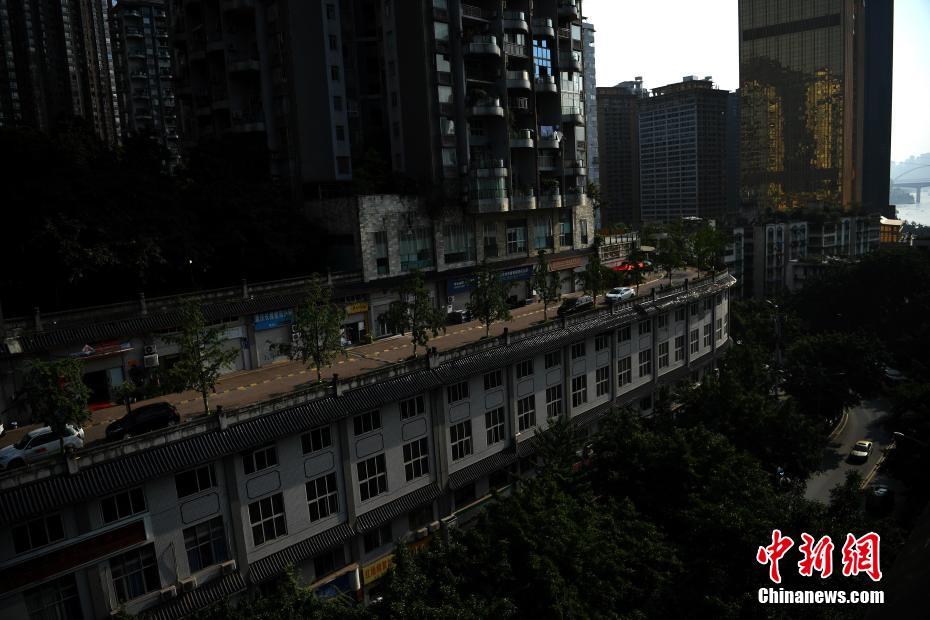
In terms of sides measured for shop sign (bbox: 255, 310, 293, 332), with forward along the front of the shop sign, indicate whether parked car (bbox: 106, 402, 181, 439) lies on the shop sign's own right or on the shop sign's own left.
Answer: on the shop sign's own right

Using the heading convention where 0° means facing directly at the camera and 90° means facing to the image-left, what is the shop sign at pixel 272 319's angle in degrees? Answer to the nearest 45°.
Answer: approximately 315°

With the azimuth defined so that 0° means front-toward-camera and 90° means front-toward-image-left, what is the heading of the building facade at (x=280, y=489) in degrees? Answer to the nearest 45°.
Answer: approximately 315°

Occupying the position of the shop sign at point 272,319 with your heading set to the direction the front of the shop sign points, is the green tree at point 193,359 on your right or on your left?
on your right

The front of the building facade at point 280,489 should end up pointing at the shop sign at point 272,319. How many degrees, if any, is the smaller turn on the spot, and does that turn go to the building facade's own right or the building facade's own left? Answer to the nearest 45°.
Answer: approximately 135° to the building facade's own left
